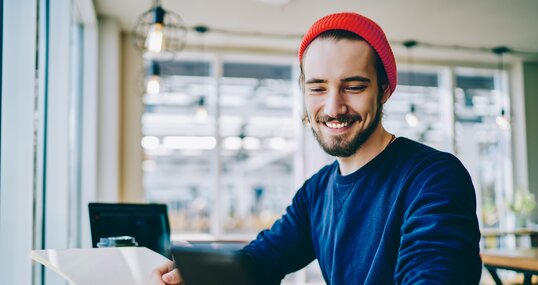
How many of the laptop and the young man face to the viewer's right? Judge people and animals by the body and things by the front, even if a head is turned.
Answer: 0

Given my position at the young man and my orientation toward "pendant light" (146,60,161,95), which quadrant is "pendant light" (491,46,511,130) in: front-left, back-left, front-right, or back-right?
front-right

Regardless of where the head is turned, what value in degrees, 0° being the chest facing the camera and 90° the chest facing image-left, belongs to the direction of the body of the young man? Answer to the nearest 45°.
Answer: approximately 45°

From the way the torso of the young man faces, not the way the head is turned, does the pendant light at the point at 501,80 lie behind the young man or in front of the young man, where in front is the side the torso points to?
behind

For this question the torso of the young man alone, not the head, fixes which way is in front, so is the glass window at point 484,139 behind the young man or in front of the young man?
behind

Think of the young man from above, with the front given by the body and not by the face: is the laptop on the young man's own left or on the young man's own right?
on the young man's own right

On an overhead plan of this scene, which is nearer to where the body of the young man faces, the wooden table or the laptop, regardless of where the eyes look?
the laptop
